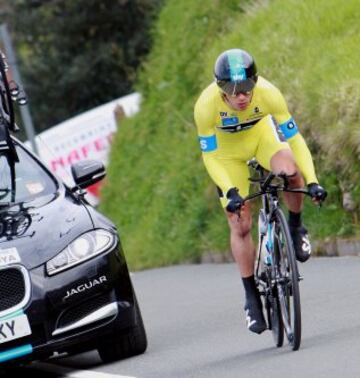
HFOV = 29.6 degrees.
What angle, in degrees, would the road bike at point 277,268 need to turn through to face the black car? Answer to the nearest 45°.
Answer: approximately 90° to its right

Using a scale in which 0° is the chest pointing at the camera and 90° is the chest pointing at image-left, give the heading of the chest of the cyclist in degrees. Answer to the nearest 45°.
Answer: approximately 0°

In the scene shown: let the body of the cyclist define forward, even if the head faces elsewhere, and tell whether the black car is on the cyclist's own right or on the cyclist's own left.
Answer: on the cyclist's own right
